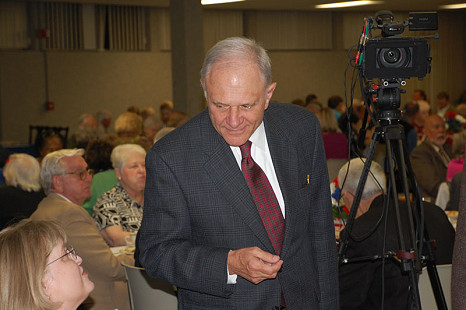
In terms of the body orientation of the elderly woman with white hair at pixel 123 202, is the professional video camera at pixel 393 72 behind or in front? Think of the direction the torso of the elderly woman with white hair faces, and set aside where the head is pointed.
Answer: in front

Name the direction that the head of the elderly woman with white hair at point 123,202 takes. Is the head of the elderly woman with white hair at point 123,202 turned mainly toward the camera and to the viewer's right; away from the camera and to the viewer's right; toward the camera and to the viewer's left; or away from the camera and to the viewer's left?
toward the camera and to the viewer's right

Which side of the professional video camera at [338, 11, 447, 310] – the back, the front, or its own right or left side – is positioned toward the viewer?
front

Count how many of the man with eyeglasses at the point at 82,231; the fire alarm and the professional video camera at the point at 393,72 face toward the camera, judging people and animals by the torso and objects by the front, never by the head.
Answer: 2

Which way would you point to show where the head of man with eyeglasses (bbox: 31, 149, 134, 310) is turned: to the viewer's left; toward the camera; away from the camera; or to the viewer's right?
to the viewer's right

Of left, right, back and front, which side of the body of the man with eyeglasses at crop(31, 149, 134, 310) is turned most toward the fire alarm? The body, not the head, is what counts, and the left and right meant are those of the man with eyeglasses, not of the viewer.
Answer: left

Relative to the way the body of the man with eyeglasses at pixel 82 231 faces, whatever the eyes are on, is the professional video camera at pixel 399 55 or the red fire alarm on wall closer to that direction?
the professional video camera

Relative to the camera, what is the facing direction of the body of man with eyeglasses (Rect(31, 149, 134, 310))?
to the viewer's right

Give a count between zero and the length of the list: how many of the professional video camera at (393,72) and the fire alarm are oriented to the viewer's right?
0

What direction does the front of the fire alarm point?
toward the camera

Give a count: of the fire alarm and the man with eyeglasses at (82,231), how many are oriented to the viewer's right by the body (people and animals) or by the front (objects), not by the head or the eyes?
1
